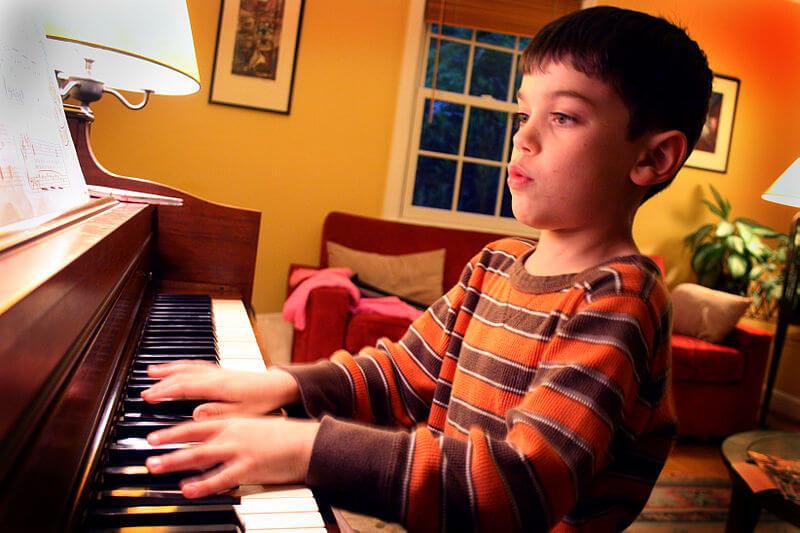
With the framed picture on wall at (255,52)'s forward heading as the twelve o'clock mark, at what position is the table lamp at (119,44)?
The table lamp is roughly at 12 o'clock from the framed picture on wall.

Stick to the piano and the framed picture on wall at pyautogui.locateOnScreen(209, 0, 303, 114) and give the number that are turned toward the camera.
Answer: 1

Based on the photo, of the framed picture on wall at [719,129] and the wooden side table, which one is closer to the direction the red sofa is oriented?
the wooden side table

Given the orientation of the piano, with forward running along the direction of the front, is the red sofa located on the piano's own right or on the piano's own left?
on the piano's own left

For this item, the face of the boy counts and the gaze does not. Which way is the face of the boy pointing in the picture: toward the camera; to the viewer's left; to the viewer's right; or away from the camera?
to the viewer's left

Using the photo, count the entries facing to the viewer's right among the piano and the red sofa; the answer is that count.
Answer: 1

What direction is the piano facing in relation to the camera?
to the viewer's right

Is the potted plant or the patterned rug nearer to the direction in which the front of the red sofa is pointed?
the patterned rug
